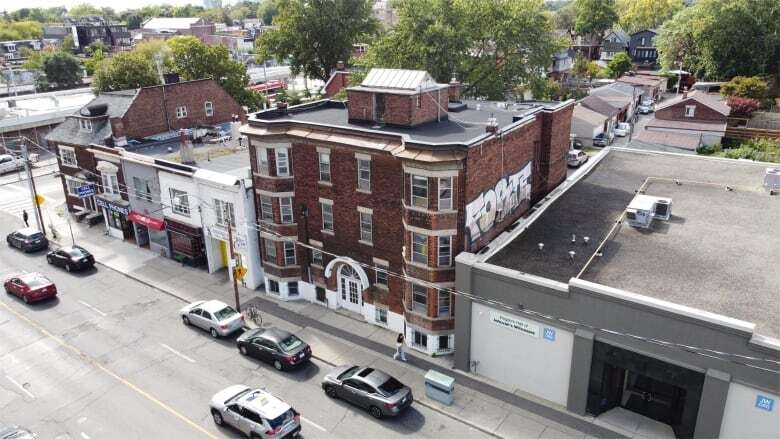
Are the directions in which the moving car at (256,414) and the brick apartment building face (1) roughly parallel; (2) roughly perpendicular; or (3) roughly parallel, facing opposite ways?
roughly perpendicular

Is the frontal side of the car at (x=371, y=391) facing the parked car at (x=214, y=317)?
yes

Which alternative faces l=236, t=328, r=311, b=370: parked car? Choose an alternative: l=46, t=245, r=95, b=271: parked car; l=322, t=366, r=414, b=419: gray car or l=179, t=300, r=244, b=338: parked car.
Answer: the gray car

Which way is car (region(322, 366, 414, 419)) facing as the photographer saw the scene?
facing away from the viewer and to the left of the viewer

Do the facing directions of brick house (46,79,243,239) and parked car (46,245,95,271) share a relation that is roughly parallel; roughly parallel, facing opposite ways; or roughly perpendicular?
roughly perpendicular

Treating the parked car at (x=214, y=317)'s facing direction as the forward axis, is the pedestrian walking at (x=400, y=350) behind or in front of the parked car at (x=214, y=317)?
behind

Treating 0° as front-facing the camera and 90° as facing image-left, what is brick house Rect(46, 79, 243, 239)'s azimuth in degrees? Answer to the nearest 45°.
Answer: approximately 45°

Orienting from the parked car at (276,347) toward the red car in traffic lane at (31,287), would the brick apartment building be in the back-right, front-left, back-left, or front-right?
back-right

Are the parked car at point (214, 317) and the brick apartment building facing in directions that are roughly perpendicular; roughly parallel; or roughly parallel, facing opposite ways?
roughly perpendicular

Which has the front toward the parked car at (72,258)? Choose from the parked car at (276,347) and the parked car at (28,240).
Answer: the parked car at (276,347)

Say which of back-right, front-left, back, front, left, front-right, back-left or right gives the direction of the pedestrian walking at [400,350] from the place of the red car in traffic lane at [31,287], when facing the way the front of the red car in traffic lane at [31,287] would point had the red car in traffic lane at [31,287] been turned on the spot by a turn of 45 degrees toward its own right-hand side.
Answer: back-right

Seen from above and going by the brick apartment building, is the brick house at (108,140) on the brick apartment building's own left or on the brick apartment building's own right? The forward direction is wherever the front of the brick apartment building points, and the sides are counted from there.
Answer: on the brick apartment building's own right

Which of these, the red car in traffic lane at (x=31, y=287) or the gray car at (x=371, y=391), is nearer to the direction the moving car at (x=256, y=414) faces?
the red car in traffic lane

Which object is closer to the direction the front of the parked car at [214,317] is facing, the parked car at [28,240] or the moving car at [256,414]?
the parked car

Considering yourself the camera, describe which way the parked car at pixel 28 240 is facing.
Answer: facing away from the viewer and to the left of the viewer

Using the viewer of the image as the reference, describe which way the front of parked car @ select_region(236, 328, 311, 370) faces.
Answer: facing away from the viewer and to the left of the viewer
